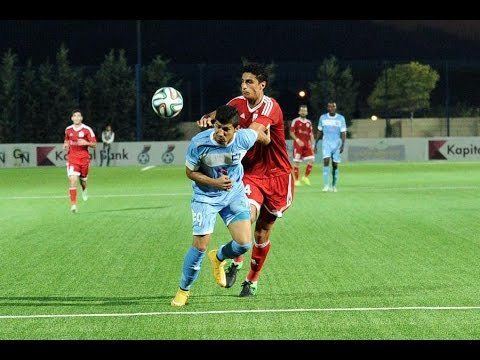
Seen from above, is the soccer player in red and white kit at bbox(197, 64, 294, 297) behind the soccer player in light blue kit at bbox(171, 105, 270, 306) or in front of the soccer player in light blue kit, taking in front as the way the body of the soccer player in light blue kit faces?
behind

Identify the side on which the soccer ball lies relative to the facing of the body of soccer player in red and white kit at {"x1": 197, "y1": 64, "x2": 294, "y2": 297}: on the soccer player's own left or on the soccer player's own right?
on the soccer player's own right

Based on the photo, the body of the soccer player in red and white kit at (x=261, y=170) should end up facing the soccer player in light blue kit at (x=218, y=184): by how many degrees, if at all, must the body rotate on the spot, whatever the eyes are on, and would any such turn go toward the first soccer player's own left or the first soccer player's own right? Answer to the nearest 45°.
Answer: approximately 45° to the first soccer player's own left

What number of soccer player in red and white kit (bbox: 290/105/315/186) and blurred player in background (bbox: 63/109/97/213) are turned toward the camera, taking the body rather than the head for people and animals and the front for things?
2

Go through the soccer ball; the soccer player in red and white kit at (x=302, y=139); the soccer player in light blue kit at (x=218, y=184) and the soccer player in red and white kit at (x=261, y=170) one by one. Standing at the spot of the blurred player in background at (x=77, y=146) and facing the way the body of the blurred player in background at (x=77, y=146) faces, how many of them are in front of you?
3

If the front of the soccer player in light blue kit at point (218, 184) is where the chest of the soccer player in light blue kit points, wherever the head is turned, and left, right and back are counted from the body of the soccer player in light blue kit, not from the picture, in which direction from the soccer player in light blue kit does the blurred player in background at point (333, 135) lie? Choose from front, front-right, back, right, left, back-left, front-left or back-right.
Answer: back

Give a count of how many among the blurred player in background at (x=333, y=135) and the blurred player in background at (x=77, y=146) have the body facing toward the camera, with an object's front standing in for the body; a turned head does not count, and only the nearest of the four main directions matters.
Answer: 2

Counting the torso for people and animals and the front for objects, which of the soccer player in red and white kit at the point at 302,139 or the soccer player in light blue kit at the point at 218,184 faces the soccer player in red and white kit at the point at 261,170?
the soccer player in red and white kit at the point at 302,139

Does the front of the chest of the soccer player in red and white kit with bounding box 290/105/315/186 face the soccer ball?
yes

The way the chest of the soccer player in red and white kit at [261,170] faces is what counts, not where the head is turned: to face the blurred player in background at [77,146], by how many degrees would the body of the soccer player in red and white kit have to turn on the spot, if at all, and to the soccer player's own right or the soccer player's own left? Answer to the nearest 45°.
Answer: approximately 135° to the soccer player's own right

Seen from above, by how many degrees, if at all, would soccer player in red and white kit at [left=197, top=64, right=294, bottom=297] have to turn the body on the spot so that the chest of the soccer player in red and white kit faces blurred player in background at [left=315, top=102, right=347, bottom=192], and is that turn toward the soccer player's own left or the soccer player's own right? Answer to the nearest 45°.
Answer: approximately 135° to the soccer player's own right
